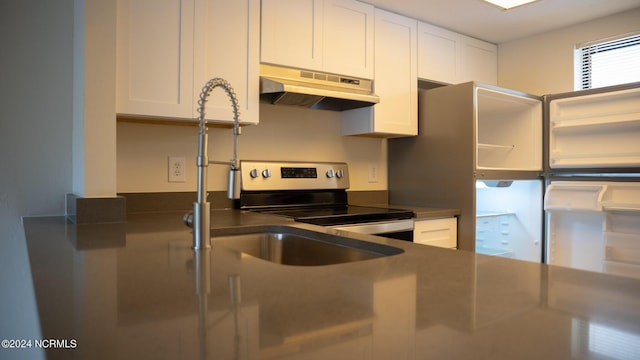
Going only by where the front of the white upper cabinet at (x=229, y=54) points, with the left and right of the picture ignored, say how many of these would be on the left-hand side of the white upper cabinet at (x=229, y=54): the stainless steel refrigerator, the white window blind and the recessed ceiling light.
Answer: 3

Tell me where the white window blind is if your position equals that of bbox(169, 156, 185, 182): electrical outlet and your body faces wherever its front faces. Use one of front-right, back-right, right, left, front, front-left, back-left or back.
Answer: left

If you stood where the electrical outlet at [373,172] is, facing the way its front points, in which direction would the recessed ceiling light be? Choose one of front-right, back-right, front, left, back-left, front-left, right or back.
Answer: front-left

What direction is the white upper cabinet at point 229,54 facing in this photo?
toward the camera

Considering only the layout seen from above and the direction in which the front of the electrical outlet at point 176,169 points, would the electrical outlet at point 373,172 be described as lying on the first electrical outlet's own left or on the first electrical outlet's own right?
on the first electrical outlet's own left

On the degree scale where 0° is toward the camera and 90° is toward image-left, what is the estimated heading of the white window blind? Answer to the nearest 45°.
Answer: approximately 45°

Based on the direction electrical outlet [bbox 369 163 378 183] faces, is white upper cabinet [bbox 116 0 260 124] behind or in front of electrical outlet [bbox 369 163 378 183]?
in front

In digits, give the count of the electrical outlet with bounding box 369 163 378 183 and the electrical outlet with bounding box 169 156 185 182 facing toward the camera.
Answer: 2

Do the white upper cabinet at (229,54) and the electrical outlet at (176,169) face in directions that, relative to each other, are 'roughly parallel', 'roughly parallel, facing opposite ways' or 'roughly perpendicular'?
roughly parallel

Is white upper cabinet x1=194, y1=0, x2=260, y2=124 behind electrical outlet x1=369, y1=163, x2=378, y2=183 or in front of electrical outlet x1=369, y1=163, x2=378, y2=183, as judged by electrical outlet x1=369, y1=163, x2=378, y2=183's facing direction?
in front

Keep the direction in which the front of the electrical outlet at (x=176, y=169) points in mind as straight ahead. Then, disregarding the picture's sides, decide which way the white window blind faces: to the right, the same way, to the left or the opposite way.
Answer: to the right

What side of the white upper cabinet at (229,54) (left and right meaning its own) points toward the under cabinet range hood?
left

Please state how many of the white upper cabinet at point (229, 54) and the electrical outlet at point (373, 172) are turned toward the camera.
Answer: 2
